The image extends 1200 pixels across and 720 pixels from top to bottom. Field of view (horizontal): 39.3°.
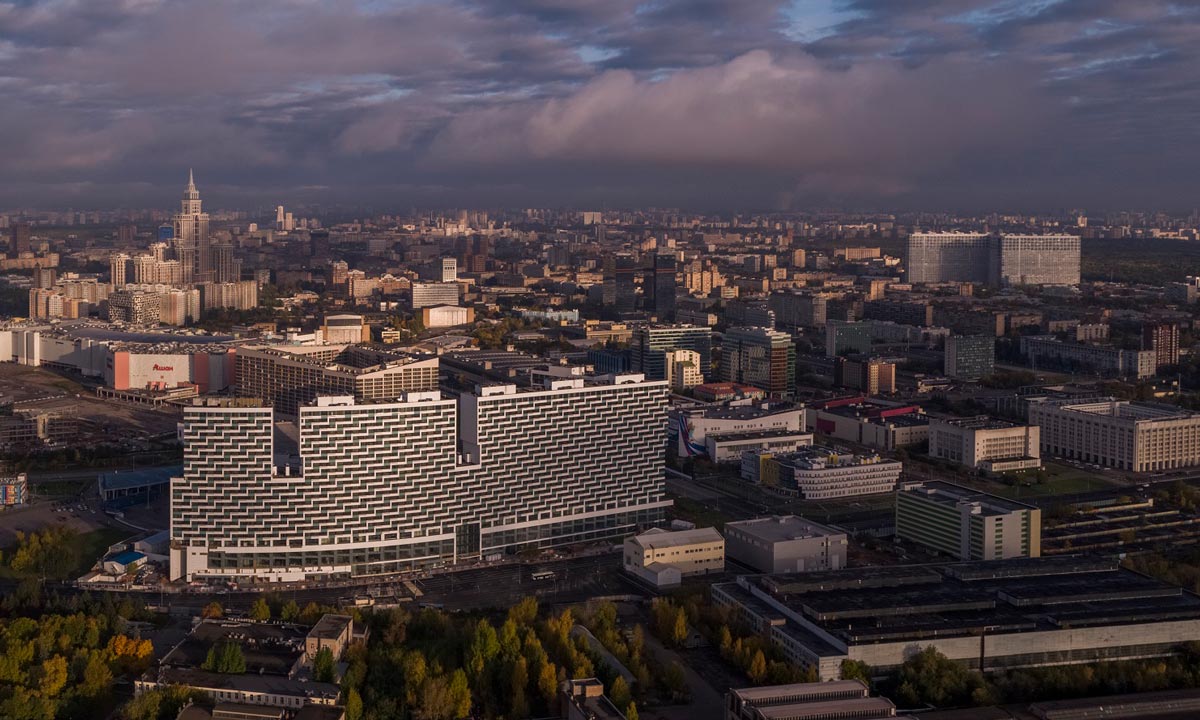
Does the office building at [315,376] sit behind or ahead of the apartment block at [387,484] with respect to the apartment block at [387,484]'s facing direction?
behind

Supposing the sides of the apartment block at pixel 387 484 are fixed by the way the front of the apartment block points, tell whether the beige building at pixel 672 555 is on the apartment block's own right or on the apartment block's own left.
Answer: on the apartment block's own left

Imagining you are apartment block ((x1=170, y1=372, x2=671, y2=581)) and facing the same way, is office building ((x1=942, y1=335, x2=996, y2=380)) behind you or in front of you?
behind

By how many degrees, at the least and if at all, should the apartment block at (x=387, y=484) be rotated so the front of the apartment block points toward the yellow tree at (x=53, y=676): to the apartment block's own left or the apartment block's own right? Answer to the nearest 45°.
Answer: approximately 45° to the apartment block's own right

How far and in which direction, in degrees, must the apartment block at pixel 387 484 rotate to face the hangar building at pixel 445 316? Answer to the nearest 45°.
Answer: approximately 180°

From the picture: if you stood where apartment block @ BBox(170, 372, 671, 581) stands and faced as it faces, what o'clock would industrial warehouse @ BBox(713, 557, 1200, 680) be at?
The industrial warehouse is roughly at 10 o'clock from the apartment block.

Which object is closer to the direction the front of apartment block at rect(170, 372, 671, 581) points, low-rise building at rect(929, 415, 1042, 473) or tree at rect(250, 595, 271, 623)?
the tree

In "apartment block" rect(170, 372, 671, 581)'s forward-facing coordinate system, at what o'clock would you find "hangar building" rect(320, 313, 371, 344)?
The hangar building is roughly at 6 o'clock from the apartment block.

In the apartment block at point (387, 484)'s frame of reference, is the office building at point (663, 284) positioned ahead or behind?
behind

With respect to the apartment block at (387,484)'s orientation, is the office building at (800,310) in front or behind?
behind

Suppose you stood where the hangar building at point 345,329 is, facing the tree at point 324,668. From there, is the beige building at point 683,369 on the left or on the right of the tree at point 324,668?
left

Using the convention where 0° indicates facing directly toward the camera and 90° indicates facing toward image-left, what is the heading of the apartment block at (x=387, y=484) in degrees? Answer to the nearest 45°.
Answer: approximately 0°

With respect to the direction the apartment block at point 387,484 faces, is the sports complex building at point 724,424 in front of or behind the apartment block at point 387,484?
behind

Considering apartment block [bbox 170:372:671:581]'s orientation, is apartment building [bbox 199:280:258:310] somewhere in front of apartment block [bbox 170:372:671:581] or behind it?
behind

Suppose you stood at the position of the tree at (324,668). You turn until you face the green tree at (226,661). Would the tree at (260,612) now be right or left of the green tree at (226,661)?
right

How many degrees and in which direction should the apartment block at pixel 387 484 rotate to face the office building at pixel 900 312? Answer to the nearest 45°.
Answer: approximately 135° to its left

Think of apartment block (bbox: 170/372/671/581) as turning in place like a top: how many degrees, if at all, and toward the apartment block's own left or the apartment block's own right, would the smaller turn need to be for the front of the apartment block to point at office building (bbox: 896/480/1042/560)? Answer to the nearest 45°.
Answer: approximately 90° to the apartment block's own left
